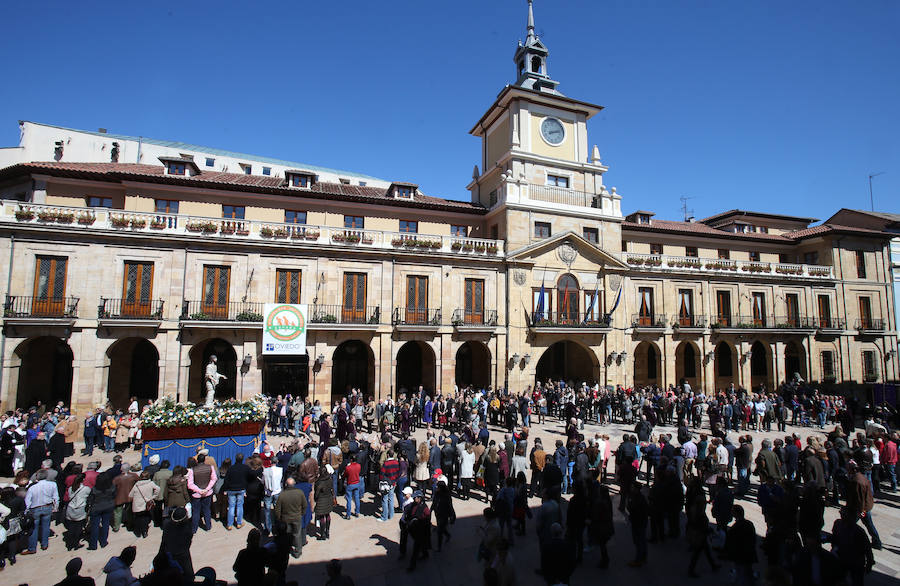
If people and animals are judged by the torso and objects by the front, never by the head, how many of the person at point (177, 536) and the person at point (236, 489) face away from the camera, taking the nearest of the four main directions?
2

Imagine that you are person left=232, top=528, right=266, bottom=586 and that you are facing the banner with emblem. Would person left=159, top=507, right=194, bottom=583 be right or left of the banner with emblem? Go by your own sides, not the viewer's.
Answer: left

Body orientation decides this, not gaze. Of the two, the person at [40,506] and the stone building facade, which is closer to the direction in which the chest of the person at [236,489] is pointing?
the stone building facade

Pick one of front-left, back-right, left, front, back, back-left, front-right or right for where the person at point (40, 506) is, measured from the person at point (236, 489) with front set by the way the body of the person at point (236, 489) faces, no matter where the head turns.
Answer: left

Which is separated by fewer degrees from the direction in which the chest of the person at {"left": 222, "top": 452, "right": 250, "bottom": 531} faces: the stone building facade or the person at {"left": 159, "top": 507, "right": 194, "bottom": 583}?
the stone building facade

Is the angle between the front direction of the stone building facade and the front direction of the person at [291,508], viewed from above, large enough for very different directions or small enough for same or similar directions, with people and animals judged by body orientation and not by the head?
very different directions

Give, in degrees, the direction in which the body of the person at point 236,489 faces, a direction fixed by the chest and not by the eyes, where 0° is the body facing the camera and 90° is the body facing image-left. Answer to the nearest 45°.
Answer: approximately 180°

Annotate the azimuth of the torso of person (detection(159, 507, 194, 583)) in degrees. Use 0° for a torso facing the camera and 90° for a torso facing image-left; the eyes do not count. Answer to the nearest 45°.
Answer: approximately 180°

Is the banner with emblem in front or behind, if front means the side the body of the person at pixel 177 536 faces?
in front

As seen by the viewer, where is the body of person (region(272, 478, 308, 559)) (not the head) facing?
away from the camera

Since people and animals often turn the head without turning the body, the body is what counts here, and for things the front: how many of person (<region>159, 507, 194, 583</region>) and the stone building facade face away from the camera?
1

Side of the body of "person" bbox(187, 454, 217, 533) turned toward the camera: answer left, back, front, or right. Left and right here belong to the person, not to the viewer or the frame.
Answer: back

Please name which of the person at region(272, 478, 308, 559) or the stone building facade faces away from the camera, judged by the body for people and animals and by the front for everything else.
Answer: the person
